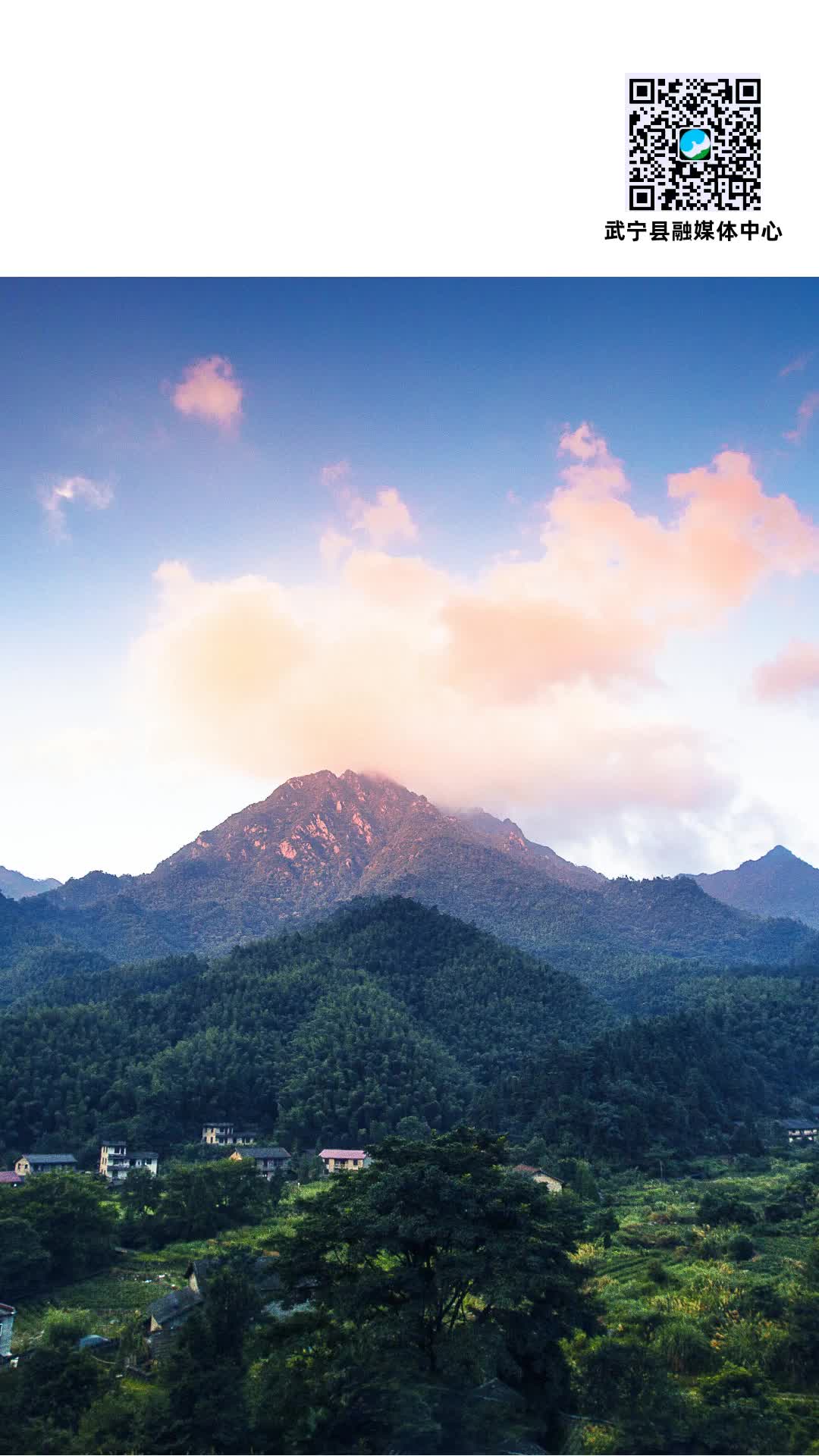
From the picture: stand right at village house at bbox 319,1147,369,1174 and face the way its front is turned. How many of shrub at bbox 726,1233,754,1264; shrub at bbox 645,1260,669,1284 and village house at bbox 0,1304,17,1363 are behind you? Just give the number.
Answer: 0

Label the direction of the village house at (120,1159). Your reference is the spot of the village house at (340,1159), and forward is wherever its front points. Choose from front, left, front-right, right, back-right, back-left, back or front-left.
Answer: right

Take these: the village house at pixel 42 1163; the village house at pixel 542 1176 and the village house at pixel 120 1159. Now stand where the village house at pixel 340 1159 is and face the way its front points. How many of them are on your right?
2

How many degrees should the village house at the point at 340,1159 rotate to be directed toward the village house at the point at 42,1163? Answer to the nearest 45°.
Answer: approximately 90° to its right

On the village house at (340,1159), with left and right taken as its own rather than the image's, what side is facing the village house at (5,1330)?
front

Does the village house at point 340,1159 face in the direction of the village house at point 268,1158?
no

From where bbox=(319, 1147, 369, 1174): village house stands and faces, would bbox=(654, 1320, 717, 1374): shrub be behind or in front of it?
in front

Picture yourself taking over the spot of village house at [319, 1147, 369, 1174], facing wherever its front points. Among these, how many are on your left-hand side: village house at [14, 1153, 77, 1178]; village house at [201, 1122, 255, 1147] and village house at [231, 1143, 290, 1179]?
0

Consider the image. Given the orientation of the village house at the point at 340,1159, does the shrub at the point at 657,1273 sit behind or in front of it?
in front

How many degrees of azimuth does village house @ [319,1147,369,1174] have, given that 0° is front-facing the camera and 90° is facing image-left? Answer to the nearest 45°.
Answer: approximately 0°

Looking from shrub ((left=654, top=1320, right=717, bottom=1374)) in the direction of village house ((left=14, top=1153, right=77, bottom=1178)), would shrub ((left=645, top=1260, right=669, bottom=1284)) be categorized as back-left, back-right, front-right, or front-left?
front-right

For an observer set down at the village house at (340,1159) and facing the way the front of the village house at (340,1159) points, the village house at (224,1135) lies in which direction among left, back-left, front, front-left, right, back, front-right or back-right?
back-right

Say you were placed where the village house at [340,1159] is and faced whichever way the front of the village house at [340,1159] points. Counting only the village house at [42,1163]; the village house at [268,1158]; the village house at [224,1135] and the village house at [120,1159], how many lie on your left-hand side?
0

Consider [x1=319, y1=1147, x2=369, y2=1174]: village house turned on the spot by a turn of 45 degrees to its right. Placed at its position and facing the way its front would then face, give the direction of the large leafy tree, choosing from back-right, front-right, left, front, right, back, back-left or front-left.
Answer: front-left
